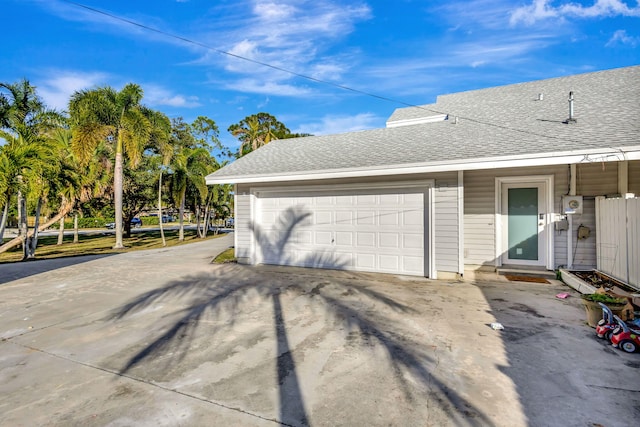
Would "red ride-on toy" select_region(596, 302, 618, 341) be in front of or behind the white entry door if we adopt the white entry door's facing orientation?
in front

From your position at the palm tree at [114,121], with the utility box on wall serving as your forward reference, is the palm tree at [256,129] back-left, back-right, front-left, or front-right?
back-left

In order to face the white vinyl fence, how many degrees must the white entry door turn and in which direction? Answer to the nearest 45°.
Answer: approximately 45° to its left

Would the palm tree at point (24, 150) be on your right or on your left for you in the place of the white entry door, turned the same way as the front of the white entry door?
on your right

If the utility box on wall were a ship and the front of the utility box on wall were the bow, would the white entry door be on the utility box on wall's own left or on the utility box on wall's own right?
on the utility box on wall's own right

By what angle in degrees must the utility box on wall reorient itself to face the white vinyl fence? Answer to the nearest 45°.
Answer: approximately 45° to its left

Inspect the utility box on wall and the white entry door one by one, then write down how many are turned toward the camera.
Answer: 2

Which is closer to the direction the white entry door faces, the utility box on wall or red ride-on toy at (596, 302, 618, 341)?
the red ride-on toy

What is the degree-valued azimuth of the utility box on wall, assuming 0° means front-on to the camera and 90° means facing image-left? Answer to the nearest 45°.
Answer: approximately 0°

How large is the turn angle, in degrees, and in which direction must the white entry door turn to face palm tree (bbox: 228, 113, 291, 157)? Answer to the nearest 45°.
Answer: approximately 135° to its right
